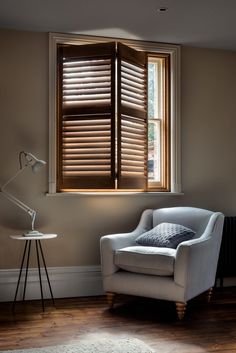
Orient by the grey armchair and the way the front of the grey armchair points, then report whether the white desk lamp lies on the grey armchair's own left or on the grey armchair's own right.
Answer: on the grey armchair's own right

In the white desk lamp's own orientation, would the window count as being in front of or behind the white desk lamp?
in front

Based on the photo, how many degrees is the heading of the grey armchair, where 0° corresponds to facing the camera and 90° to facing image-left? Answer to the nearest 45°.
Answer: approximately 45°

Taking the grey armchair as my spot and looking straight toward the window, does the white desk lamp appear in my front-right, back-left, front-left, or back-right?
front-left

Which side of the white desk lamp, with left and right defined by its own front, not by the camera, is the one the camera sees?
right

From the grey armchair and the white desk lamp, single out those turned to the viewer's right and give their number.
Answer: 1

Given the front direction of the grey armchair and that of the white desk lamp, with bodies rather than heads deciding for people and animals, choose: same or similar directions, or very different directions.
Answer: very different directions
